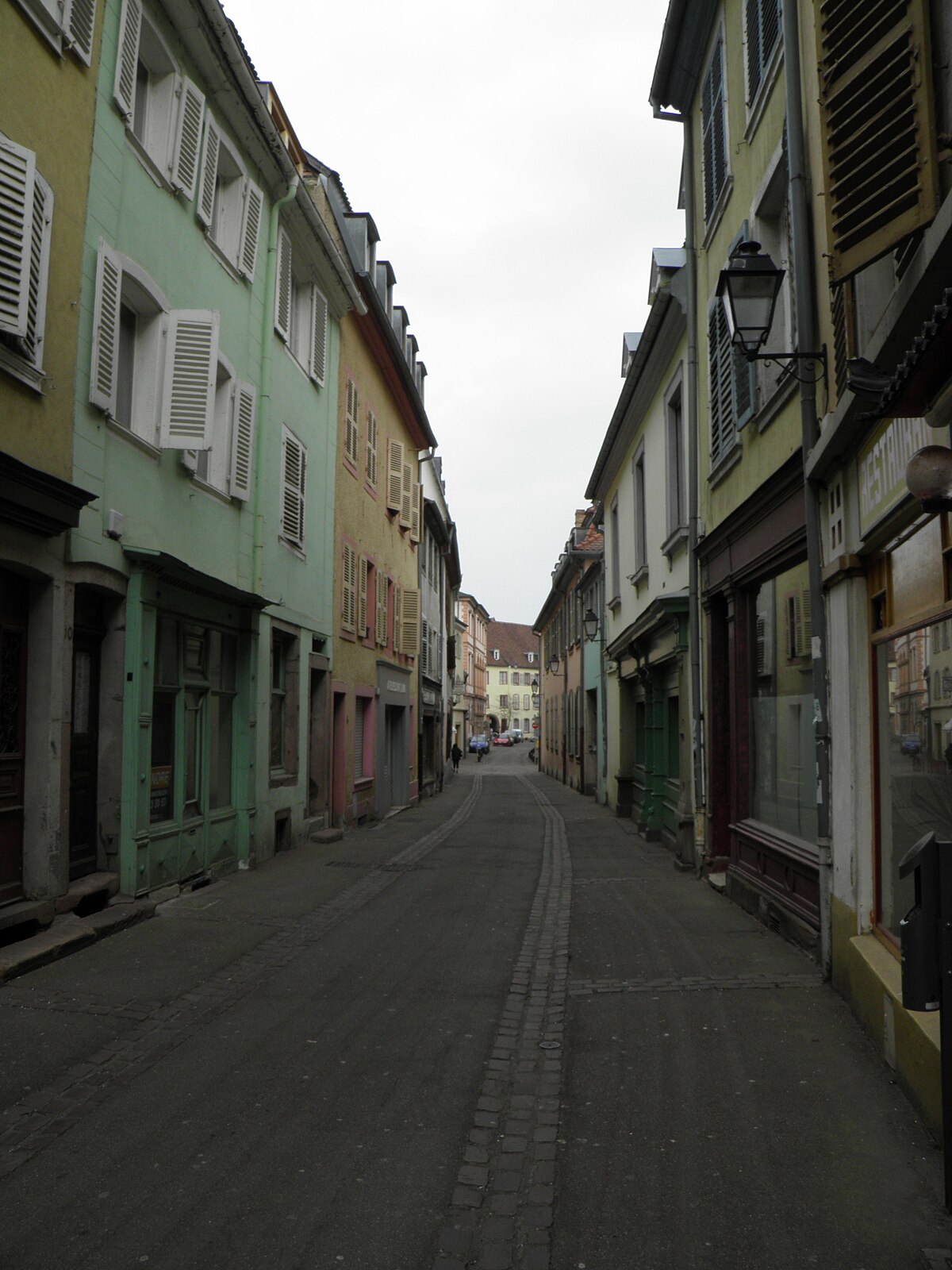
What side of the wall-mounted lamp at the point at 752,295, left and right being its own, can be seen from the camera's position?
left
